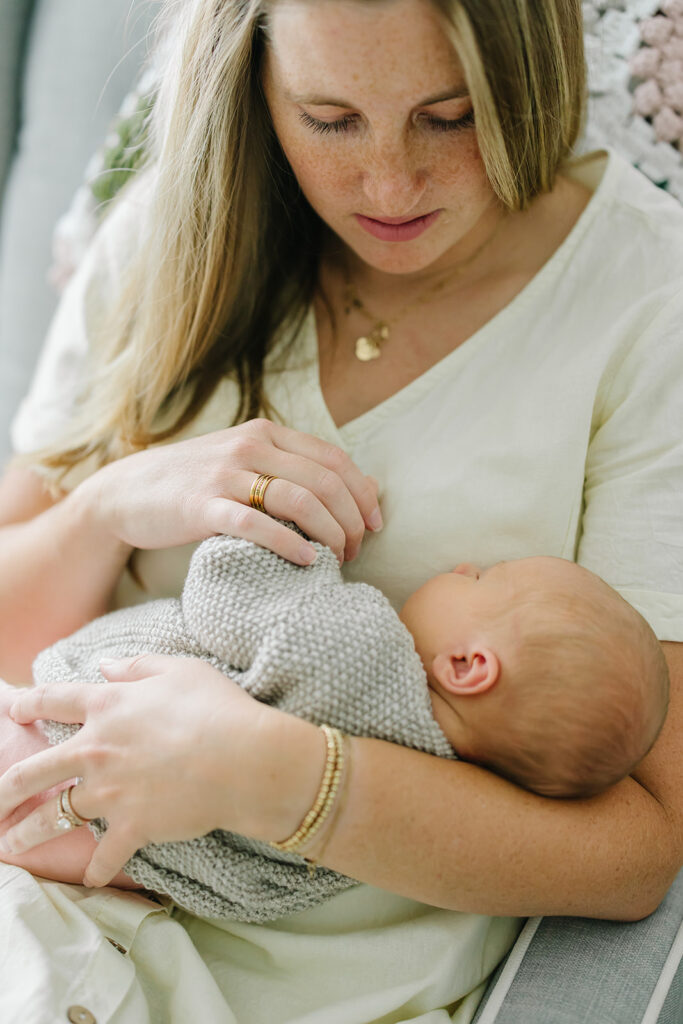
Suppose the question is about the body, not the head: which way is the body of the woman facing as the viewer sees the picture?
toward the camera

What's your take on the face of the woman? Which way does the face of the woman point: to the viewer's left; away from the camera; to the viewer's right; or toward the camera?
toward the camera
